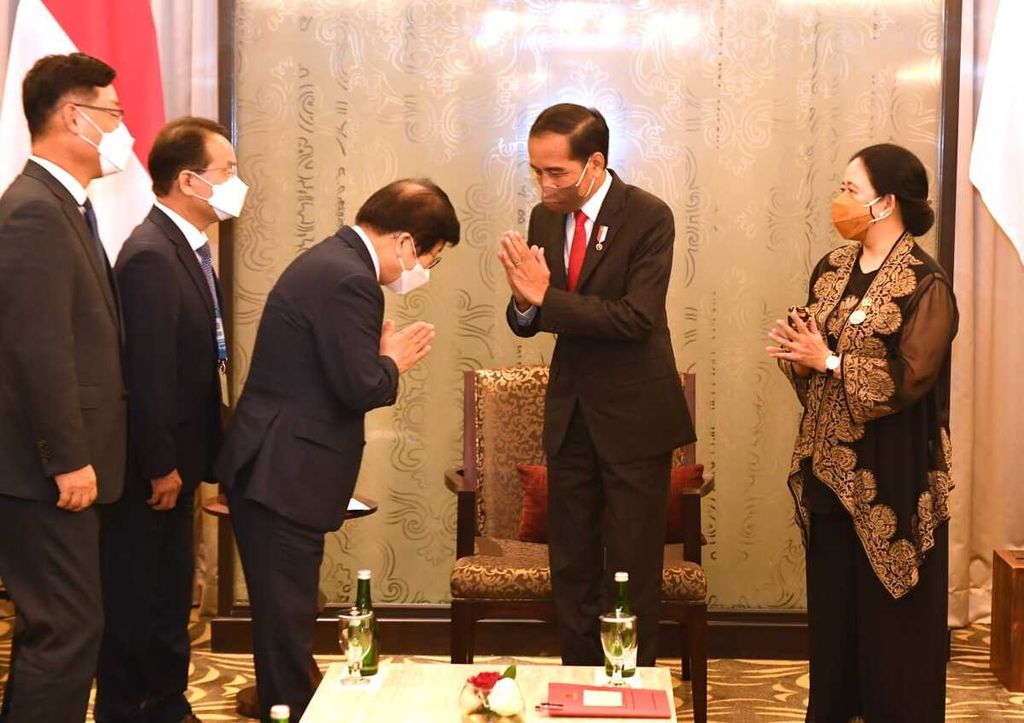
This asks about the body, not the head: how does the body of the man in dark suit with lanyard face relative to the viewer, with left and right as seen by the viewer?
facing to the right of the viewer

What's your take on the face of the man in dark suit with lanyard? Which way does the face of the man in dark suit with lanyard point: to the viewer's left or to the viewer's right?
to the viewer's right

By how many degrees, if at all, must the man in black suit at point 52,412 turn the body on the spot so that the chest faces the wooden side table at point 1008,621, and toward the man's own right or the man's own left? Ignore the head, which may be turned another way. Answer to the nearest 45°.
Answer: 0° — they already face it

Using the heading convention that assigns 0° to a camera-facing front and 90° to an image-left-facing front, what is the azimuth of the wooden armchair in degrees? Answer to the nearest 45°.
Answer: approximately 0°

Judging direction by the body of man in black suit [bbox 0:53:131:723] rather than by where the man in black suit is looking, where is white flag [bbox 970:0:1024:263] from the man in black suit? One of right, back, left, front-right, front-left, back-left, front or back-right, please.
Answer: front

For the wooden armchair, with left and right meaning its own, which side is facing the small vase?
front

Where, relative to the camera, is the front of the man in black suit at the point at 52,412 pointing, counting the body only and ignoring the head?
to the viewer's right

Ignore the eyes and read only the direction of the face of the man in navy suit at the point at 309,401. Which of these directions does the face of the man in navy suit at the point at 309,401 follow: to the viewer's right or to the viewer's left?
to the viewer's right

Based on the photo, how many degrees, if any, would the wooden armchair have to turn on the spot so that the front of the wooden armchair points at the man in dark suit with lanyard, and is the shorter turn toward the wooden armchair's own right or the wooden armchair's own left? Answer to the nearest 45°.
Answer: approximately 45° to the wooden armchair's own right

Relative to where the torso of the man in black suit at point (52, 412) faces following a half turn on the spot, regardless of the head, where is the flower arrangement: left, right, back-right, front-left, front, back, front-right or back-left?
back-left

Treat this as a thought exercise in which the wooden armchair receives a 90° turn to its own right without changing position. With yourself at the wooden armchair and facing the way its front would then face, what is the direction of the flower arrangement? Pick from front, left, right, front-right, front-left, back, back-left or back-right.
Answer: left

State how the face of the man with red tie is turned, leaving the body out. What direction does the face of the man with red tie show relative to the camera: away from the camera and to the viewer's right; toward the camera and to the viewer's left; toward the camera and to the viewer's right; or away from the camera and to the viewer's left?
toward the camera and to the viewer's left

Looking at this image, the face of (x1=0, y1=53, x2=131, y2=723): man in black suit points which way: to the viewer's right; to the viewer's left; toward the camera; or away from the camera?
to the viewer's right

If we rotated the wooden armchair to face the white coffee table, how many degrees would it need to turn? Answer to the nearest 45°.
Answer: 0° — it already faces it
